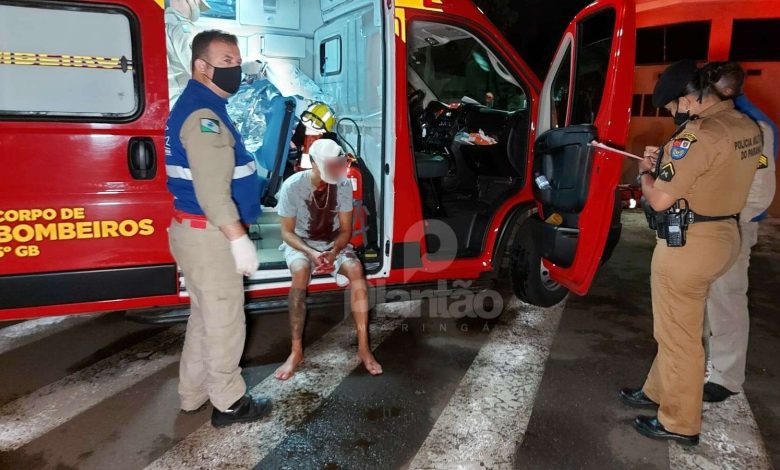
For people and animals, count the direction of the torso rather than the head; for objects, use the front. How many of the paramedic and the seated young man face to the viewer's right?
1

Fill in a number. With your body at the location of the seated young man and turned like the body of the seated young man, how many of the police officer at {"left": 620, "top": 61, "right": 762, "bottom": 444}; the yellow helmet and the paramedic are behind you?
1

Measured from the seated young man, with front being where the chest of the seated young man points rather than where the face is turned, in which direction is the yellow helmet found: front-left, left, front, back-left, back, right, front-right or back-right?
back

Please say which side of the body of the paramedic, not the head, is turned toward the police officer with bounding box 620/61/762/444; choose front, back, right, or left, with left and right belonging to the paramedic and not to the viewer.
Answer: front

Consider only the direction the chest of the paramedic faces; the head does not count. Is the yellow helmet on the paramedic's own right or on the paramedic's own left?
on the paramedic's own left

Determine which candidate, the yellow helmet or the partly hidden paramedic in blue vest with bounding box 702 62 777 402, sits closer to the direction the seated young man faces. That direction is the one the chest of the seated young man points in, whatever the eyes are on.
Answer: the partly hidden paramedic in blue vest

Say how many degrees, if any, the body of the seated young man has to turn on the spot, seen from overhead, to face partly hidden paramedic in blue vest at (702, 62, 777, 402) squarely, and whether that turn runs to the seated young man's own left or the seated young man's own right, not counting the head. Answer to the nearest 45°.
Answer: approximately 90° to the seated young man's own left

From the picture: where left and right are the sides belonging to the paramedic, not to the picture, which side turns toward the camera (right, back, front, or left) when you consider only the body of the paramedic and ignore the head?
right

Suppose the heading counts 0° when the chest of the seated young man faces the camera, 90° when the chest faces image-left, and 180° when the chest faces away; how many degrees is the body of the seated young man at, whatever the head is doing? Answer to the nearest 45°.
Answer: approximately 0°

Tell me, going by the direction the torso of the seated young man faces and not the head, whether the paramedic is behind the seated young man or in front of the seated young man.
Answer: in front

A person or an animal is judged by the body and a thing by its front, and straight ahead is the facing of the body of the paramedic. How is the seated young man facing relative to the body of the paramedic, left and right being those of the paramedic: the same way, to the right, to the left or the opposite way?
to the right
